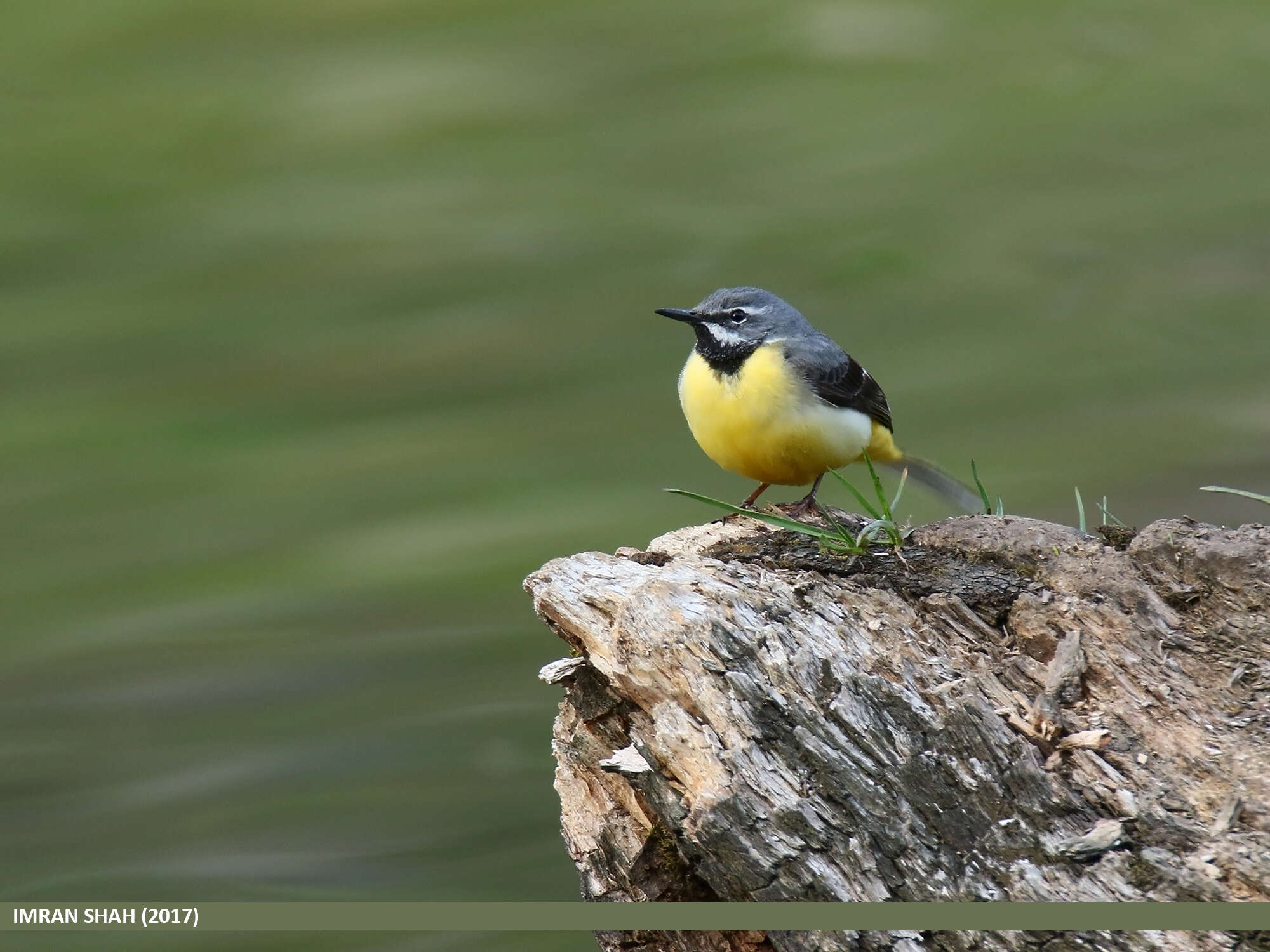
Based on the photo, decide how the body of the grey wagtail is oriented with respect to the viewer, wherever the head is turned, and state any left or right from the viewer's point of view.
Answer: facing the viewer and to the left of the viewer

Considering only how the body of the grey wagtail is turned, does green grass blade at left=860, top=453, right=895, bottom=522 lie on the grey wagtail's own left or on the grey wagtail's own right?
on the grey wagtail's own left

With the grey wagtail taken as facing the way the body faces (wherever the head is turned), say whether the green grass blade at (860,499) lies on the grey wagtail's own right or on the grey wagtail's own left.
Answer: on the grey wagtail's own left

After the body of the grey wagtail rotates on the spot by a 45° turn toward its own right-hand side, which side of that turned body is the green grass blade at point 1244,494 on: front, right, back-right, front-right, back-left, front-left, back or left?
back-left
